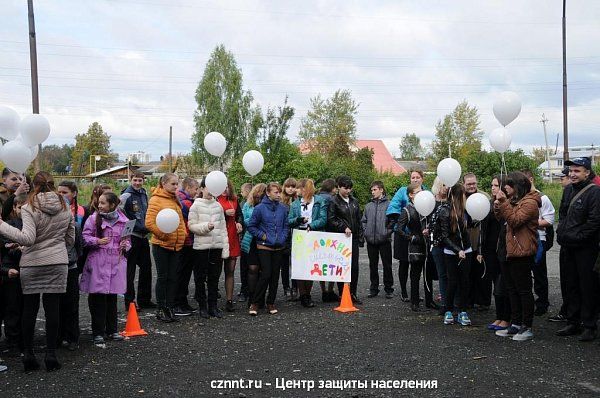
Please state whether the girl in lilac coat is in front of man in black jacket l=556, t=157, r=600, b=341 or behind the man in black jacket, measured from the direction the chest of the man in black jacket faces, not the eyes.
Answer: in front

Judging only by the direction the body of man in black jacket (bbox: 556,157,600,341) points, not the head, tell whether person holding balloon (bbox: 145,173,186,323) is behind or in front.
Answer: in front

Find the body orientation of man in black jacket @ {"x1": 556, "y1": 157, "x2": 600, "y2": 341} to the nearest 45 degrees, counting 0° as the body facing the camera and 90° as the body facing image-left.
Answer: approximately 45°

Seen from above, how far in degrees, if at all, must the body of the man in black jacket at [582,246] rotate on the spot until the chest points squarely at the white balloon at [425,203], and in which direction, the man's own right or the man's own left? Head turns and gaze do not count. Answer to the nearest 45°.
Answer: approximately 45° to the man's own right

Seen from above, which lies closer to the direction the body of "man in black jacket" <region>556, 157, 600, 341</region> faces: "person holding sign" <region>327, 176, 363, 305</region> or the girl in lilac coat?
the girl in lilac coat

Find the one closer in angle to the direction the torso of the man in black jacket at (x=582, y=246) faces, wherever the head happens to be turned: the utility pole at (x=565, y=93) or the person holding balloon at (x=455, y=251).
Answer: the person holding balloon

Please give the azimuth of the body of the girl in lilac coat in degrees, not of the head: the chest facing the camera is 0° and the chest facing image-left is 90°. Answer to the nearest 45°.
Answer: approximately 315°

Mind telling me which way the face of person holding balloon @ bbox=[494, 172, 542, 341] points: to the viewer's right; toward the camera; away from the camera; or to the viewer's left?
to the viewer's left

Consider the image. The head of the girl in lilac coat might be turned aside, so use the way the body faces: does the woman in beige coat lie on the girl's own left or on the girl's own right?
on the girl's own right

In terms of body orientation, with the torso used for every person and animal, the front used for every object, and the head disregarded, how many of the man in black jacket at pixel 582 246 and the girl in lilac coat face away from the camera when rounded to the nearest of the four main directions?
0
